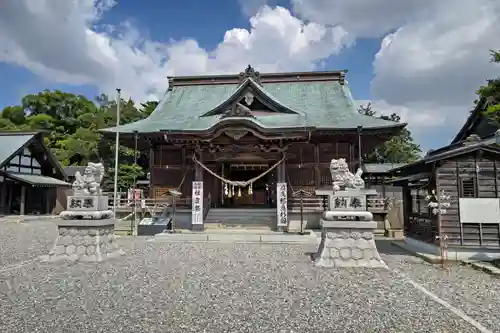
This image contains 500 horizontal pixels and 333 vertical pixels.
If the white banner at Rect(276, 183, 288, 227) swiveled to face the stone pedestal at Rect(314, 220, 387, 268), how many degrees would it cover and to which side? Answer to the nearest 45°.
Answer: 0° — it already faces it

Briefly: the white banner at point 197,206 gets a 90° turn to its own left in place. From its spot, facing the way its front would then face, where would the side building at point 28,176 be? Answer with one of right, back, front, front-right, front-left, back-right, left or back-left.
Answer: back-left

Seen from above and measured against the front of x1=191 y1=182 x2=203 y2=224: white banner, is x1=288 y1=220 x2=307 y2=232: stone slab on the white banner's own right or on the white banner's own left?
on the white banner's own left

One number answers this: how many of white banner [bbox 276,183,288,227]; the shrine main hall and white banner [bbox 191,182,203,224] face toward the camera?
3

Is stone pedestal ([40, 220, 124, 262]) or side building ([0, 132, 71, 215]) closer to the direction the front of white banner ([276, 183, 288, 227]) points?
the stone pedestal

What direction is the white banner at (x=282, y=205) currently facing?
toward the camera

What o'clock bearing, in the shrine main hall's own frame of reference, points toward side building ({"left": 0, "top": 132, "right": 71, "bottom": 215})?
The side building is roughly at 4 o'clock from the shrine main hall.

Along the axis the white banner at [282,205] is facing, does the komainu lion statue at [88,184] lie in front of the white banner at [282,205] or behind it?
in front

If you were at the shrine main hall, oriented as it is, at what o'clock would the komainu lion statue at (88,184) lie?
The komainu lion statue is roughly at 1 o'clock from the shrine main hall.

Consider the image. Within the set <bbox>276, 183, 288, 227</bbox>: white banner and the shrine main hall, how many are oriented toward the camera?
2

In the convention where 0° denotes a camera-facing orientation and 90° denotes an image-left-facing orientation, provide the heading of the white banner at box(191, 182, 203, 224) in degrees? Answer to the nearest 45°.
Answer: approximately 0°

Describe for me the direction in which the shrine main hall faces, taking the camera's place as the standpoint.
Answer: facing the viewer
